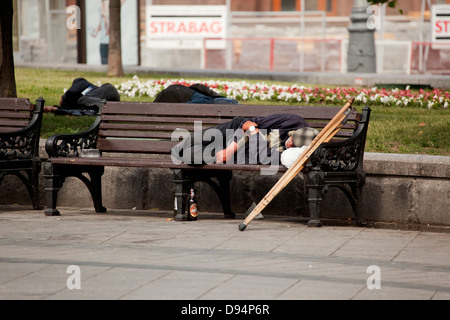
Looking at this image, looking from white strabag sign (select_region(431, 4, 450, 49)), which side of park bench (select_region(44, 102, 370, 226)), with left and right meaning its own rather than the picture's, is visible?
back

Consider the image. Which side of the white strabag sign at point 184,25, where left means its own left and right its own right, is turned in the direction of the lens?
front

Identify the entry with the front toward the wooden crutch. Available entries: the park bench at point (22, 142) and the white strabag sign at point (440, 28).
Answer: the white strabag sign

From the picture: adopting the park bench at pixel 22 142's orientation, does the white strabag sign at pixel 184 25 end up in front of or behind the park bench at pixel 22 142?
behind

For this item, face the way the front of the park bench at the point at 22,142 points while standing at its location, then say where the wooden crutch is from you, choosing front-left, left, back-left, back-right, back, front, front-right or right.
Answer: left

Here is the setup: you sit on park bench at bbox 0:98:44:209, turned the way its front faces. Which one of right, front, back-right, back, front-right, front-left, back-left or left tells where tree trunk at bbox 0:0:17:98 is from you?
back-right

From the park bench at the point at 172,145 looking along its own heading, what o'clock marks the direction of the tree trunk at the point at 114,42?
The tree trunk is roughly at 4 o'clock from the park bench.

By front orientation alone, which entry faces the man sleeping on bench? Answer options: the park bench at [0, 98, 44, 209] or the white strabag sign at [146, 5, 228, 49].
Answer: the white strabag sign

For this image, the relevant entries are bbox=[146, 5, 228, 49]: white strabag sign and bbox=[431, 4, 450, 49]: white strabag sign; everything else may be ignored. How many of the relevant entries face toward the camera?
2

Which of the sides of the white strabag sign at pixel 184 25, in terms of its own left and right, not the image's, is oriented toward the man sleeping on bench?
front

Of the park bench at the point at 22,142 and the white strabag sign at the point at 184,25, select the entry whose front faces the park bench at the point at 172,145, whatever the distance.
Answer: the white strabag sign

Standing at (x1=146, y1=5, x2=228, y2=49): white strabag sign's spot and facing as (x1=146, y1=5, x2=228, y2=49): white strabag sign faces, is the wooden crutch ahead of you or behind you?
ahead

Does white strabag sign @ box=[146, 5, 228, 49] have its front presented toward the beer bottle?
yes

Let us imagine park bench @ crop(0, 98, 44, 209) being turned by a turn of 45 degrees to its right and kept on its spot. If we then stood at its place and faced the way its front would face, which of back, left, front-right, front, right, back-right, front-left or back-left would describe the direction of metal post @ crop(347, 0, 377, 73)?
back-right

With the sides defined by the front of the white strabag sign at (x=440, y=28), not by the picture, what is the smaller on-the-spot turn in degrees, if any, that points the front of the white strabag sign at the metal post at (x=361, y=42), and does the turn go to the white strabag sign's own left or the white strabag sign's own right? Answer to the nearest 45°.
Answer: approximately 45° to the white strabag sign's own right

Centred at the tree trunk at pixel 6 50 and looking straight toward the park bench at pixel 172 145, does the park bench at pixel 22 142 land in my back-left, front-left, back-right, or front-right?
front-right

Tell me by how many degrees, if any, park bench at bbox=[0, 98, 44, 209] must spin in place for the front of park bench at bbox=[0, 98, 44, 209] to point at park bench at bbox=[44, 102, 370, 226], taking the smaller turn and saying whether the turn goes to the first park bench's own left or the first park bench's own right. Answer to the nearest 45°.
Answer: approximately 90° to the first park bench's own left
